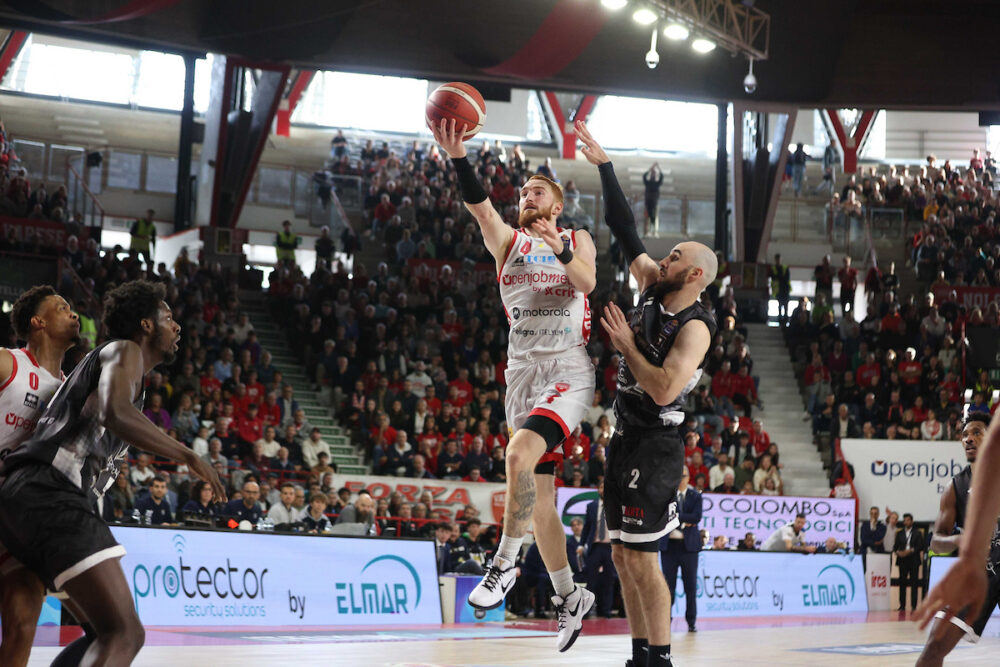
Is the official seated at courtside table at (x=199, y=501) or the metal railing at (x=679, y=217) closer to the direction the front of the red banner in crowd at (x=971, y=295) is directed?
the official seated at courtside table

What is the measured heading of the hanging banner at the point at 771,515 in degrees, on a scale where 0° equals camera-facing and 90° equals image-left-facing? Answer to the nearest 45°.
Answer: approximately 0°

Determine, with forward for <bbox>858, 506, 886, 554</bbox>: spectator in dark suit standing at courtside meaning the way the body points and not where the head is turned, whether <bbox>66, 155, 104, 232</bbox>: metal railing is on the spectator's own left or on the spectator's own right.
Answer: on the spectator's own right

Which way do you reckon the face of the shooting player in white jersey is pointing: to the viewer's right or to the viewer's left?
to the viewer's left

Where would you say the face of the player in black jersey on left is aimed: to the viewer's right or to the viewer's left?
to the viewer's right

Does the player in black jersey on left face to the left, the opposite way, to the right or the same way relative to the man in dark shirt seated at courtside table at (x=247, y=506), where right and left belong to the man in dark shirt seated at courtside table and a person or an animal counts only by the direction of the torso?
to the left

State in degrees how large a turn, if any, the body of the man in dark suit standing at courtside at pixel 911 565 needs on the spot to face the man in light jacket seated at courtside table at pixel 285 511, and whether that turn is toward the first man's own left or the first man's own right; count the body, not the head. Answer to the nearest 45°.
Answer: approximately 45° to the first man's own right

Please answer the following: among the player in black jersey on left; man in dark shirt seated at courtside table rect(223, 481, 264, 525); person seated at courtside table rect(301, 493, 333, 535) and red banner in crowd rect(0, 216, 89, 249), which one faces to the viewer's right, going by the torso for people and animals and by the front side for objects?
the player in black jersey on left
